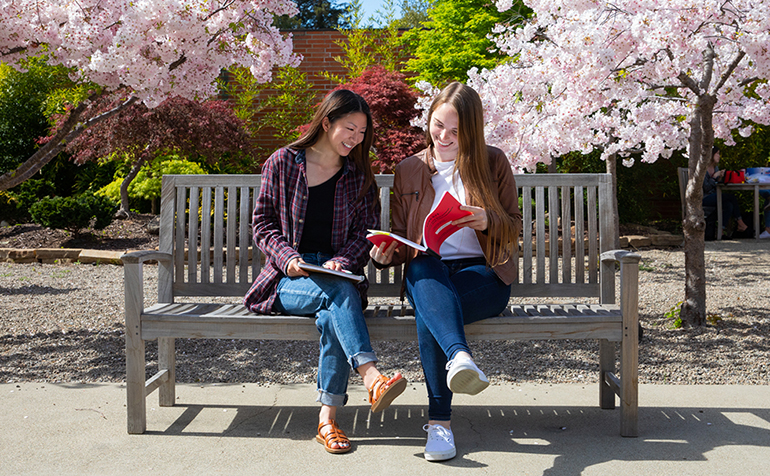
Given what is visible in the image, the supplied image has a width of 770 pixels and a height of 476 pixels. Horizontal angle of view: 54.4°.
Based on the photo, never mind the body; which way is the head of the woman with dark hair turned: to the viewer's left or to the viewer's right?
to the viewer's right

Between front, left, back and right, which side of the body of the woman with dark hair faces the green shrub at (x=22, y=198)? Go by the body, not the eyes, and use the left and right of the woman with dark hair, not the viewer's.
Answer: back

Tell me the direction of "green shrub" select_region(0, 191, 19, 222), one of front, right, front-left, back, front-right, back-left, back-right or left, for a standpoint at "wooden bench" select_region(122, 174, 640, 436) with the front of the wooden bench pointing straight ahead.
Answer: back-right

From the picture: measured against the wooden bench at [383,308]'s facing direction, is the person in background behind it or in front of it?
behind

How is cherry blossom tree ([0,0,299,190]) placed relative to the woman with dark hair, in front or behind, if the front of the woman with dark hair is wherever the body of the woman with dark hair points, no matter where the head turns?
behind

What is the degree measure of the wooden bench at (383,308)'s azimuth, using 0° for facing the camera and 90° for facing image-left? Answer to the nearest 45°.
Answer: approximately 0°

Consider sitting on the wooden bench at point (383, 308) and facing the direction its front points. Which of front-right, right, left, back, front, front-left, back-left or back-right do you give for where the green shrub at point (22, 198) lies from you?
back-right

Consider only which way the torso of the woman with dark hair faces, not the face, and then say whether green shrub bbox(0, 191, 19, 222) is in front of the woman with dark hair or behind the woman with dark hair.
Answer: behind

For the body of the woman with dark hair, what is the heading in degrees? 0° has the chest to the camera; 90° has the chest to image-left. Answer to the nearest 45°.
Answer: approximately 315°

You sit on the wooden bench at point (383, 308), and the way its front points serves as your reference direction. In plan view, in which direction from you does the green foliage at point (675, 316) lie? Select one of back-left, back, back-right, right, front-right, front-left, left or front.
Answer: back-left
